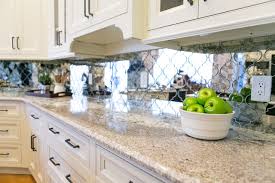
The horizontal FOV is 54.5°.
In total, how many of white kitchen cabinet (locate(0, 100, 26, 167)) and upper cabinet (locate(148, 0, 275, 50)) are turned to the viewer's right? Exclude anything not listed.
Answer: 0

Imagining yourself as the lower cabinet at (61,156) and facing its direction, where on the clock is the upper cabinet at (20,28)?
The upper cabinet is roughly at 4 o'clock from the lower cabinet.

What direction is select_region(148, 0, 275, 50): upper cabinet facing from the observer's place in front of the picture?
facing the viewer and to the left of the viewer

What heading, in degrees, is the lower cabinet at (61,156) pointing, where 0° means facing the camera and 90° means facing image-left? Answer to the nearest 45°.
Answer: approximately 45°

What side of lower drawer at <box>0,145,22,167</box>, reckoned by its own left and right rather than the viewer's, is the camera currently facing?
front

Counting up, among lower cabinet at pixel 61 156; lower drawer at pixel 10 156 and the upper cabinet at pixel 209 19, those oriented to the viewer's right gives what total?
0

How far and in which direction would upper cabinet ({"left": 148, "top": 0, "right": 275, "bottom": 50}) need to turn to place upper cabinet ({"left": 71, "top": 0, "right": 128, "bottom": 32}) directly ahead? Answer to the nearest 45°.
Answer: approximately 90° to its right

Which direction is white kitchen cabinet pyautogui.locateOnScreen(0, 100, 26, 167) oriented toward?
toward the camera
